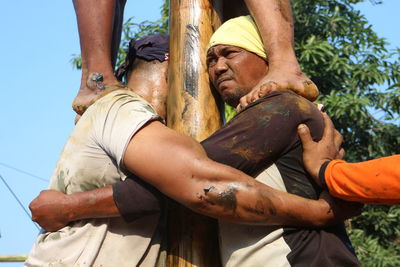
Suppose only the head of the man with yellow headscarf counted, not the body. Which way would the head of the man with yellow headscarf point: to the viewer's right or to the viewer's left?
to the viewer's left

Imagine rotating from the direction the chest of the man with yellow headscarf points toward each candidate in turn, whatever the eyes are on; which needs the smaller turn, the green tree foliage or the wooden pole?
the wooden pole

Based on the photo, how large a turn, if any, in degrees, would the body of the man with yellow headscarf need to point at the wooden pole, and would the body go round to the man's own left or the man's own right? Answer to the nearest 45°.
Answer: approximately 45° to the man's own right
